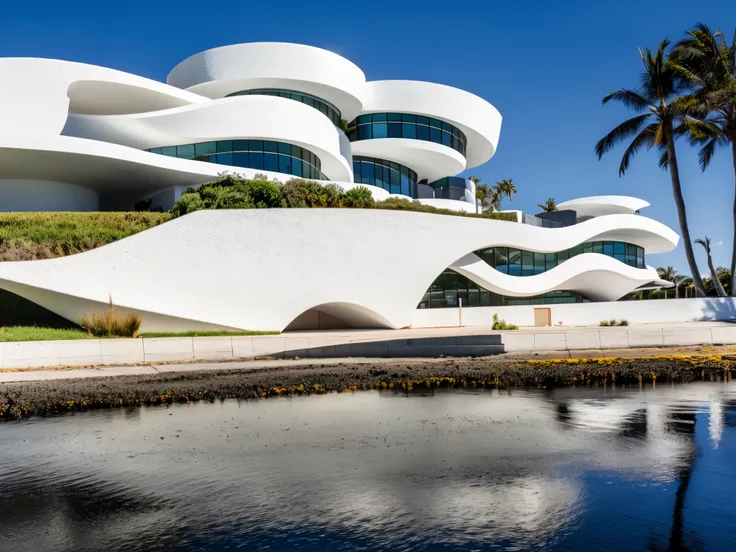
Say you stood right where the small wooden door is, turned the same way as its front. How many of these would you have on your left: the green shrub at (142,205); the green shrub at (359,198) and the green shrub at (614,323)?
1

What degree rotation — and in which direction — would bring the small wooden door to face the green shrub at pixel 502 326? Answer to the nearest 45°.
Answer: approximately 45° to its right

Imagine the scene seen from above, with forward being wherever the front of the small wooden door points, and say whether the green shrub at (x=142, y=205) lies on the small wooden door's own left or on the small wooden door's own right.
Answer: on the small wooden door's own right

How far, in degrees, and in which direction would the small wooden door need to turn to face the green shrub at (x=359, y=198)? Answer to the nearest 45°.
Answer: approximately 90° to its right

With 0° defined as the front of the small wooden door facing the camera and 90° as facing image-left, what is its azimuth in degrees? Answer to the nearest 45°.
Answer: approximately 0°

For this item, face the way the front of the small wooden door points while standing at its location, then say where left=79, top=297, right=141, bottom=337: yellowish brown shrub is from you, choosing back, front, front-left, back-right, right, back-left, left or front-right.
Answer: front-right
